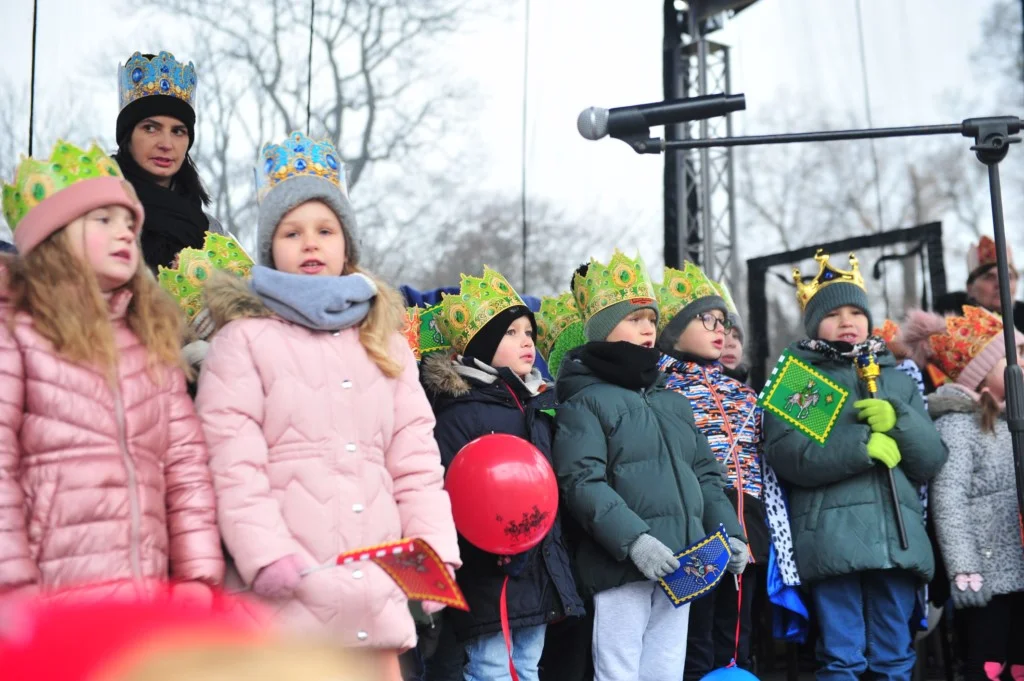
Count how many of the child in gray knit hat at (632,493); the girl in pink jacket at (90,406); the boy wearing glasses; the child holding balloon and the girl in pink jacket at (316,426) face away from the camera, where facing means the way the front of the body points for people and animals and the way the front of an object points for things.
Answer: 0

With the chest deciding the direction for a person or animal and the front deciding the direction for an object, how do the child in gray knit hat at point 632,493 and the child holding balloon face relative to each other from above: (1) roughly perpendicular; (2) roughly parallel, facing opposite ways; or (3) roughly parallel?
roughly parallel

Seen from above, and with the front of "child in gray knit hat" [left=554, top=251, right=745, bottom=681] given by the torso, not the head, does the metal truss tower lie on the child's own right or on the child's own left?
on the child's own left

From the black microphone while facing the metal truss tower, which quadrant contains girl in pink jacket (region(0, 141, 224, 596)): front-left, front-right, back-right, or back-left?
back-left

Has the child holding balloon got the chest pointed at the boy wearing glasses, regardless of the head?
no

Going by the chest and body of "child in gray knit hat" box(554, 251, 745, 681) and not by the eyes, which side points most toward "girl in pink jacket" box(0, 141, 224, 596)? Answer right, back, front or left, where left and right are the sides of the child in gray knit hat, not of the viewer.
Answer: right

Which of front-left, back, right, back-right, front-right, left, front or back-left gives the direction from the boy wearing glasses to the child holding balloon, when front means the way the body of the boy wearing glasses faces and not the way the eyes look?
right

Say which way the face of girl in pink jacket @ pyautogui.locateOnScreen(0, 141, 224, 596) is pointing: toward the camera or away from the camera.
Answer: toward the camera

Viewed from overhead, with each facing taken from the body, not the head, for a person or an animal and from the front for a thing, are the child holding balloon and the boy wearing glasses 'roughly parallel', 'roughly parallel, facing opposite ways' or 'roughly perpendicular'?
roughly parallel

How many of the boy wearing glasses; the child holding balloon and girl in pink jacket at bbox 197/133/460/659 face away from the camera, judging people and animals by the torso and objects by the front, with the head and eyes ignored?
0

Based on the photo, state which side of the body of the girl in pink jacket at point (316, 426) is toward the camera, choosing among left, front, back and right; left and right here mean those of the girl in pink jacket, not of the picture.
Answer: front

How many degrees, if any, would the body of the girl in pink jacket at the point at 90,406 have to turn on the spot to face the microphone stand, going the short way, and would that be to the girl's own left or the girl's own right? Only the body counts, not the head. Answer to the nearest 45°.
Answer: approximately 45° to the girl's own left

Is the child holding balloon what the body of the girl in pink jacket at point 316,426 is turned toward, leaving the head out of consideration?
no

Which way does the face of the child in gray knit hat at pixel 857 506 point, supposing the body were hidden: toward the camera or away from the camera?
toward the camera

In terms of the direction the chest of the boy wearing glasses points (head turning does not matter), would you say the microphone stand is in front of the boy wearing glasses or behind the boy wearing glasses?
in front

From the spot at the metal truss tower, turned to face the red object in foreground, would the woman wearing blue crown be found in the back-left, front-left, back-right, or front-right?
front-right

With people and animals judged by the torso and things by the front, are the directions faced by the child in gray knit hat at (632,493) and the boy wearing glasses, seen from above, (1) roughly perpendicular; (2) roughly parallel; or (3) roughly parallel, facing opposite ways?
roughly parallel

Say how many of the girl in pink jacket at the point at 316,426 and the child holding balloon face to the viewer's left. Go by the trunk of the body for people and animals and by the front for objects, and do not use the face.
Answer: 0
